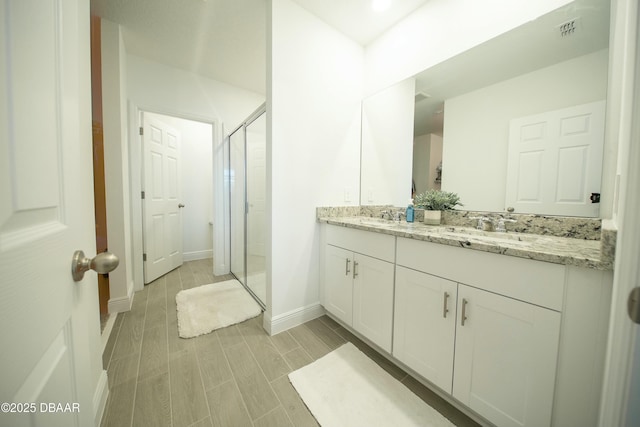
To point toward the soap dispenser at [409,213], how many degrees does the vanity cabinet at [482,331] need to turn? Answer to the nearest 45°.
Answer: approximately 90° to its right

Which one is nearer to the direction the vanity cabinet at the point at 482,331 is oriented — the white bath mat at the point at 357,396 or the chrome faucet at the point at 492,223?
the white bath mat

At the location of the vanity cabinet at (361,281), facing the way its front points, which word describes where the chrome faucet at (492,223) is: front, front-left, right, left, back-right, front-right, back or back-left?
back-left

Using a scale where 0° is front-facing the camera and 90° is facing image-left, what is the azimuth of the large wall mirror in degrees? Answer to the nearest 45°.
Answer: approximately 45°

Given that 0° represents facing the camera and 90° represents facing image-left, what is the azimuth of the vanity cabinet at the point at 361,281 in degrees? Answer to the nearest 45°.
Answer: approximately 45°

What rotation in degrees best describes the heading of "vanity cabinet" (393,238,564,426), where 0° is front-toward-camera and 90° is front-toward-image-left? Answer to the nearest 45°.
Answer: approximately 45°
